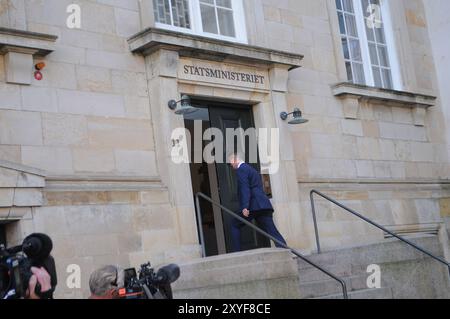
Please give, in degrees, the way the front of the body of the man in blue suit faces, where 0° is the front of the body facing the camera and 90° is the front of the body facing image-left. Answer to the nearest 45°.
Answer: approximately 90°

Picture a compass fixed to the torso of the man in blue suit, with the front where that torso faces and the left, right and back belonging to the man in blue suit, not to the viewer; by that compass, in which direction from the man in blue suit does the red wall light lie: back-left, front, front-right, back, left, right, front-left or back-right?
front-left

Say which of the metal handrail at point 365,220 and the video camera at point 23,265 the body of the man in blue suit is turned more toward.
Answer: the video camera

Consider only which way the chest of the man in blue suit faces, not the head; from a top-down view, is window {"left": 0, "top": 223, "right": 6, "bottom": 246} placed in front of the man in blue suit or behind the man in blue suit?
in front

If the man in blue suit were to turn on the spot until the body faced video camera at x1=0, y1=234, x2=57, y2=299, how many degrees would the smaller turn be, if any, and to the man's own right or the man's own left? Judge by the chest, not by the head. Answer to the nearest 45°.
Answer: approximately 90° to the man's own left

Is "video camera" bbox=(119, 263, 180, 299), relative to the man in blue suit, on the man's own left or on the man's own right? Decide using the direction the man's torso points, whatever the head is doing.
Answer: on the man's own left
